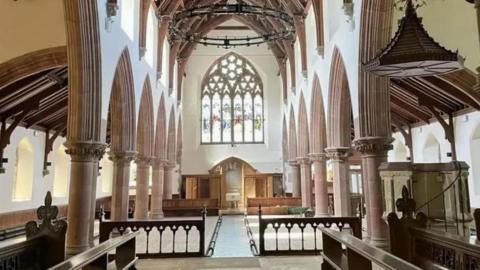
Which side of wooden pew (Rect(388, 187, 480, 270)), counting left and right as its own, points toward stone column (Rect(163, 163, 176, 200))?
right

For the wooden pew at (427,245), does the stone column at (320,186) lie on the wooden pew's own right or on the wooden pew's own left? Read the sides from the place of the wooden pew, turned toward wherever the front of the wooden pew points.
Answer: on the wooden pew's own right

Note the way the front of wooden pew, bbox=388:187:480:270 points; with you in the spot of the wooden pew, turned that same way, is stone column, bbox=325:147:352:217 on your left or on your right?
on your right

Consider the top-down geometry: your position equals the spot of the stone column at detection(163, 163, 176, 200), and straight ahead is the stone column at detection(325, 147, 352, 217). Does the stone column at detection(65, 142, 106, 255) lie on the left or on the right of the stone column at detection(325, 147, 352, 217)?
right

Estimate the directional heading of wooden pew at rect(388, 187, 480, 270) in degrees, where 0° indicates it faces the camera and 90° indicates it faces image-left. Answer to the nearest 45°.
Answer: approximately 45°

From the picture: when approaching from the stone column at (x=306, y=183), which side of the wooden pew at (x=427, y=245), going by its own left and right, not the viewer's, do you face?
right
